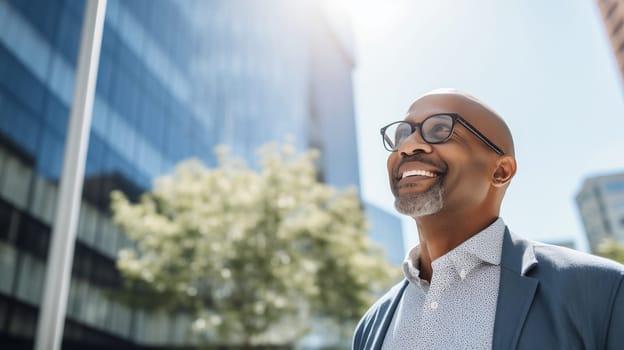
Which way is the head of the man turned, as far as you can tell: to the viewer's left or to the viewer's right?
to the viewer's left

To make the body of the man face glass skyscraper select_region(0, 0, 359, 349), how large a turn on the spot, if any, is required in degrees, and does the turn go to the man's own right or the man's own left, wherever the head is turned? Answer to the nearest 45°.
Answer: approximately 90° to the man's own right

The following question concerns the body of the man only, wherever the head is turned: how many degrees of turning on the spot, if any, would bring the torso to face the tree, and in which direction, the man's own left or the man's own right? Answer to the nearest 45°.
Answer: approximately 90° to the man's own right

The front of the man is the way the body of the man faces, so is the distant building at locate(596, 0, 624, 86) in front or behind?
behind

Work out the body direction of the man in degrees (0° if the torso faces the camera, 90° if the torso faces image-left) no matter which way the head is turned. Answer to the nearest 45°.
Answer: approximately 45°

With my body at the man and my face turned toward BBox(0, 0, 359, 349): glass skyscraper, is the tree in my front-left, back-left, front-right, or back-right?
front-right

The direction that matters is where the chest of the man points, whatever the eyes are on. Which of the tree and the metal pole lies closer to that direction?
the metal pole

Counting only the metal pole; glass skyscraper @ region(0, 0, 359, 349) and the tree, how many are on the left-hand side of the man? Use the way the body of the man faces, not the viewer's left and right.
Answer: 0

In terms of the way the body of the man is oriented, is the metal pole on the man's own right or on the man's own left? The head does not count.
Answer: on the man's own right
